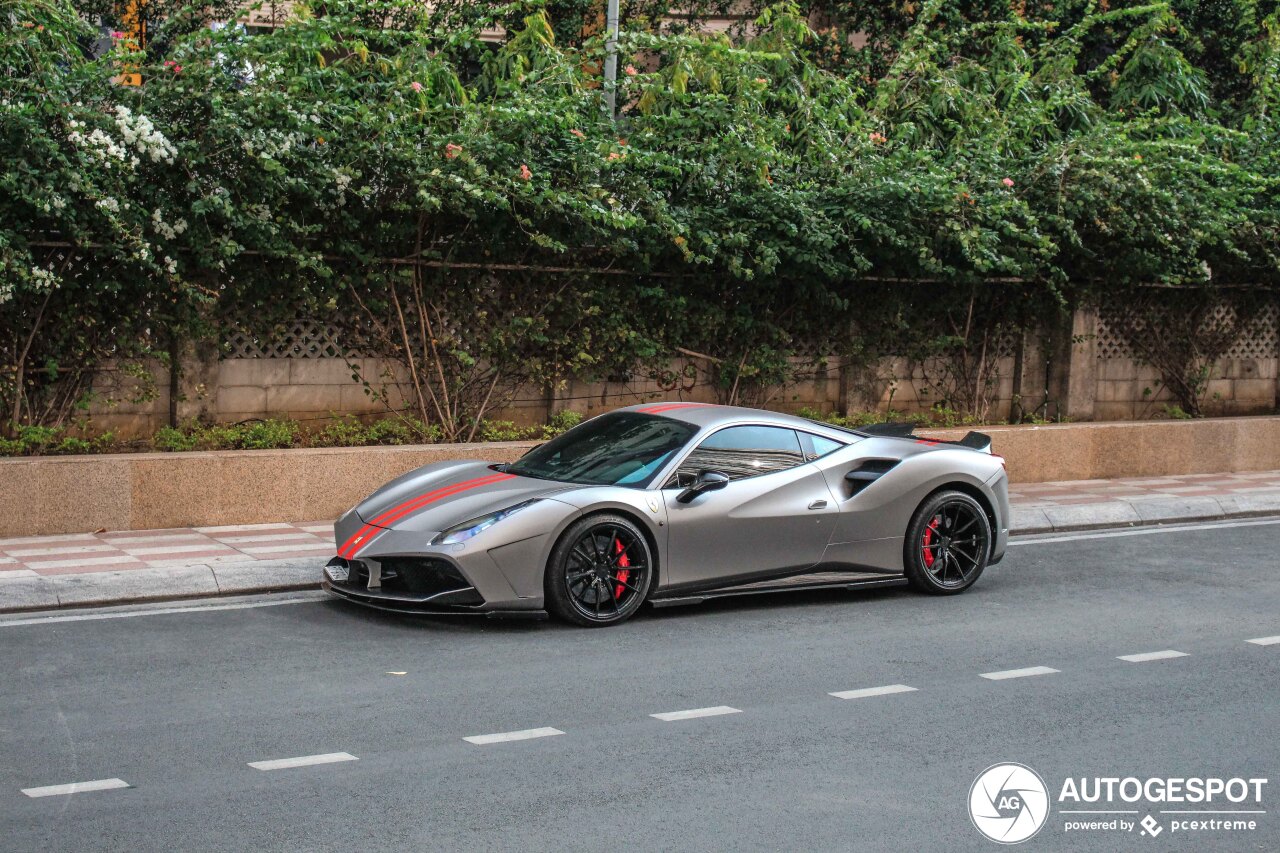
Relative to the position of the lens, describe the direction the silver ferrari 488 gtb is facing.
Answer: facing the viewer and to the left of the viewer

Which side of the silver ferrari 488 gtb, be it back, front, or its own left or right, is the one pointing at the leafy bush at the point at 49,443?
right
